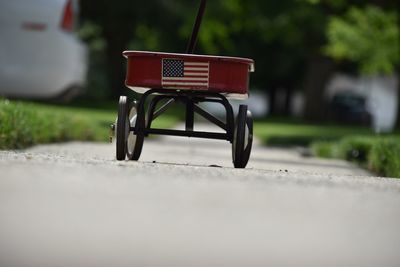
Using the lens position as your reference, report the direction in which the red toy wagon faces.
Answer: facing away from the viewer

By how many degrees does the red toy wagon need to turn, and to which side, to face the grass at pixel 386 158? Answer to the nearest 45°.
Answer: approximately 45° to its right

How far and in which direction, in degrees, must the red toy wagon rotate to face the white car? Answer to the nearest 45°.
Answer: approximately 45° to its left
